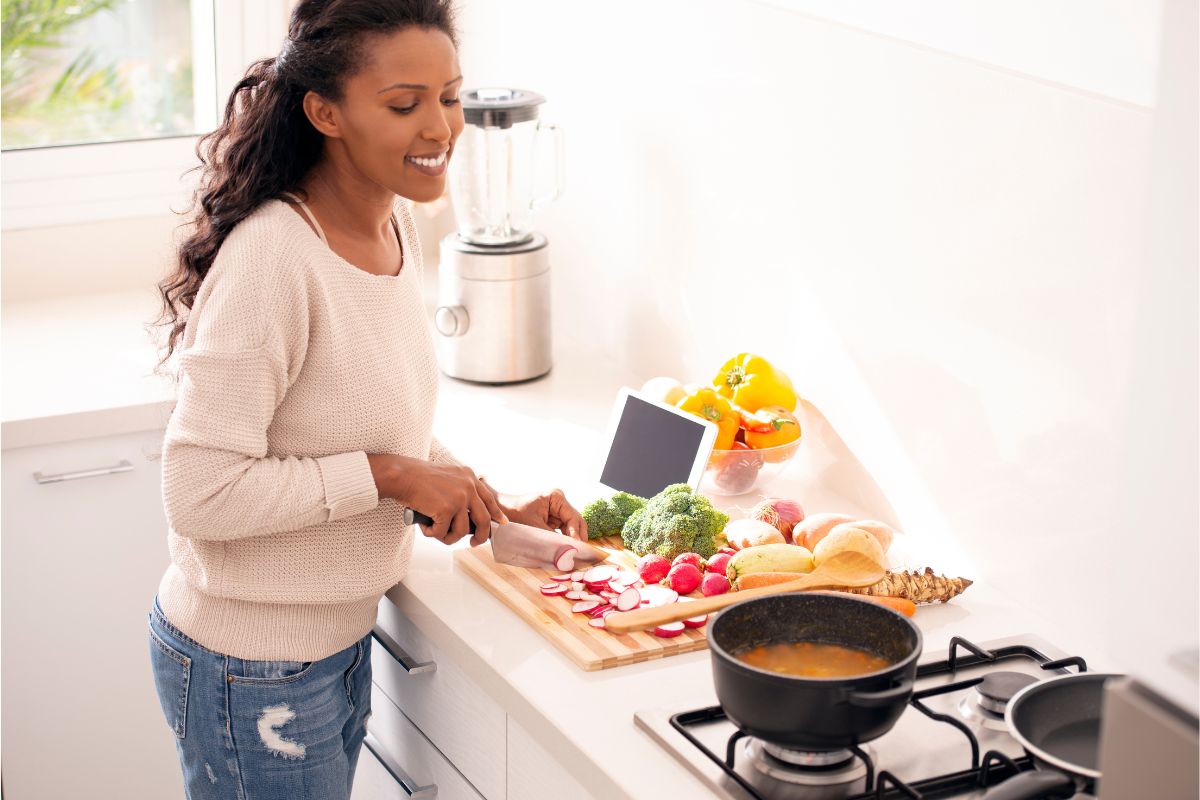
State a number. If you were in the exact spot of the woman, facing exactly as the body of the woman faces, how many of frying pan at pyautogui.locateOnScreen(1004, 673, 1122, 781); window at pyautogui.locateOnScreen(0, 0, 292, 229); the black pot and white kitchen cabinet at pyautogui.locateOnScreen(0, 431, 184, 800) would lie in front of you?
2

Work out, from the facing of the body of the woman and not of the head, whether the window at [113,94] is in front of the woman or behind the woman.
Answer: behind

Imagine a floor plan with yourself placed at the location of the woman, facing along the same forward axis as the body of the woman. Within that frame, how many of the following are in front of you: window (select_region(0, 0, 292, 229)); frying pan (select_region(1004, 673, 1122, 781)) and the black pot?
2

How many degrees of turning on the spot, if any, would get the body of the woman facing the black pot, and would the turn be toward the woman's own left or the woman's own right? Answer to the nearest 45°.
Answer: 0° — they already face it

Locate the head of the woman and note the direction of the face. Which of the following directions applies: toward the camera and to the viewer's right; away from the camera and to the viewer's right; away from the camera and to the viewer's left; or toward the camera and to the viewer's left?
toward the camera and to the viewer's right

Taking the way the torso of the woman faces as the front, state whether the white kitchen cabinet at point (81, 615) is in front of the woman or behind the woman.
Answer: behind

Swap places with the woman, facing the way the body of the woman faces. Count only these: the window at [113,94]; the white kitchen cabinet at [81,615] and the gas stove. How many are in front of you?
1

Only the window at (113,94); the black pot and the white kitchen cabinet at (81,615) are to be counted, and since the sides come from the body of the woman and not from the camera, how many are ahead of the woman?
1
